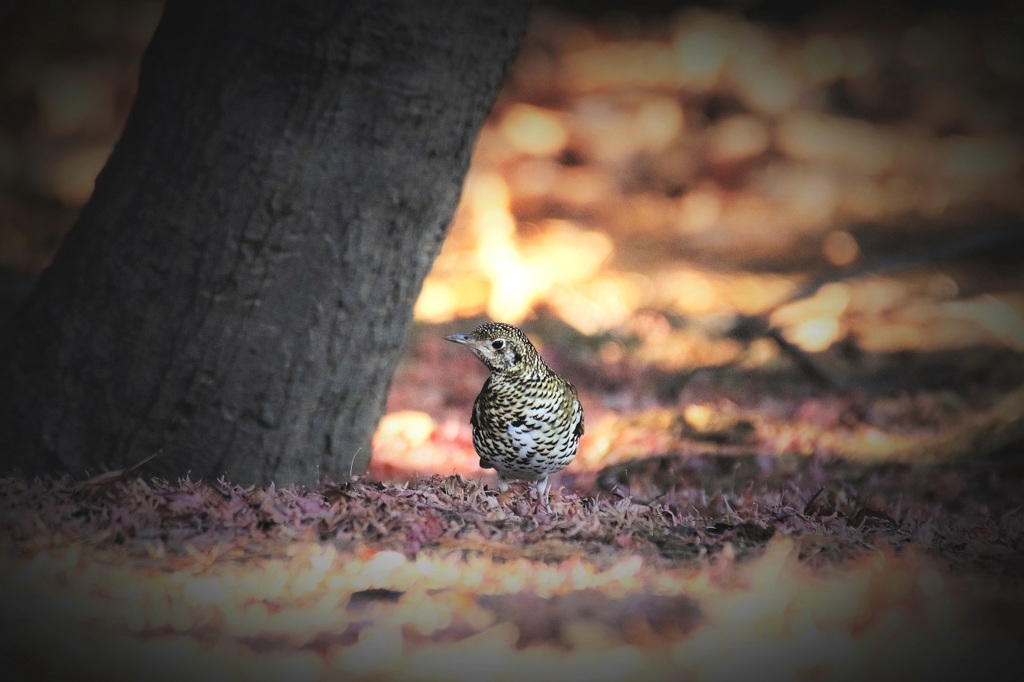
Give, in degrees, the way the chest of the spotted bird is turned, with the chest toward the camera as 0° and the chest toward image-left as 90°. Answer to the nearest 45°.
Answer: approximately 0°
